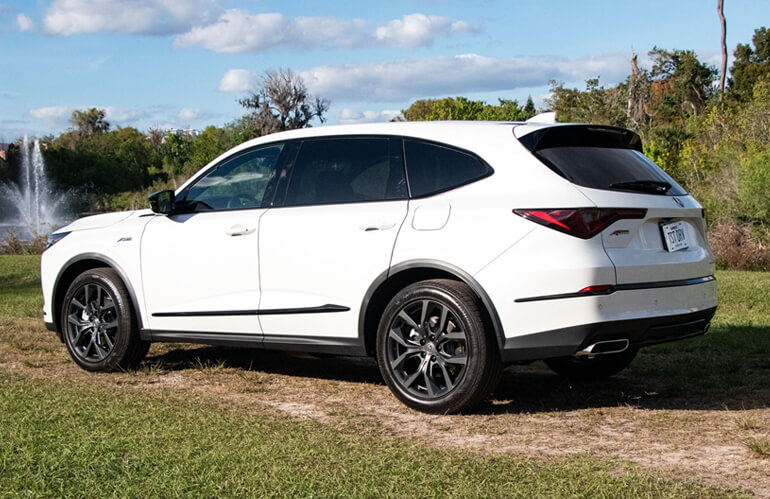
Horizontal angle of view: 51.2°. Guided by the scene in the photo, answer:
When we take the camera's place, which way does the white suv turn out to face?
facing away from the viewer and to the left of the viewer
